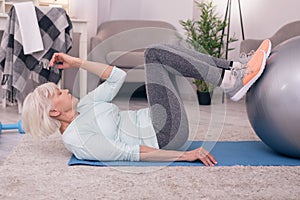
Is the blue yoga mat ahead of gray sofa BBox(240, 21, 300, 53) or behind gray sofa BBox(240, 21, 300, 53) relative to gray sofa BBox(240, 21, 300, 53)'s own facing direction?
ahead

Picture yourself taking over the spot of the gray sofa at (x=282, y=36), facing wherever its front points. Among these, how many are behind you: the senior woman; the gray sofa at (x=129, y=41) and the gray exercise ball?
0

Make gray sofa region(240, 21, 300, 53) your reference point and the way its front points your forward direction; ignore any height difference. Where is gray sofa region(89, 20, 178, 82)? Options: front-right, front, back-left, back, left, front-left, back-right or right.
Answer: front-right

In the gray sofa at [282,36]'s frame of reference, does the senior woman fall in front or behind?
in front

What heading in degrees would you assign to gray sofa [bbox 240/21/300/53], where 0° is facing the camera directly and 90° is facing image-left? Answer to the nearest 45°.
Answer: approximately 45°

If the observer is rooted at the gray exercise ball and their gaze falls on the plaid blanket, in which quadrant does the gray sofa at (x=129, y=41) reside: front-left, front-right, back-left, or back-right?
front-right

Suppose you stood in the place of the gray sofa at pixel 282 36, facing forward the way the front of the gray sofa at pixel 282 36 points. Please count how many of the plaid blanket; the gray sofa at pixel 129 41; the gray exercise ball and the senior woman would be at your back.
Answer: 0

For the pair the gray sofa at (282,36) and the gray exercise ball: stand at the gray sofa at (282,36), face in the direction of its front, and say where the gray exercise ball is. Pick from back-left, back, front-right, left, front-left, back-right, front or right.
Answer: front-left

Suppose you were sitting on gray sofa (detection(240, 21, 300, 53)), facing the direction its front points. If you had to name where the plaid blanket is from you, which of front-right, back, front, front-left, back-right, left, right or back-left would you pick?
front
